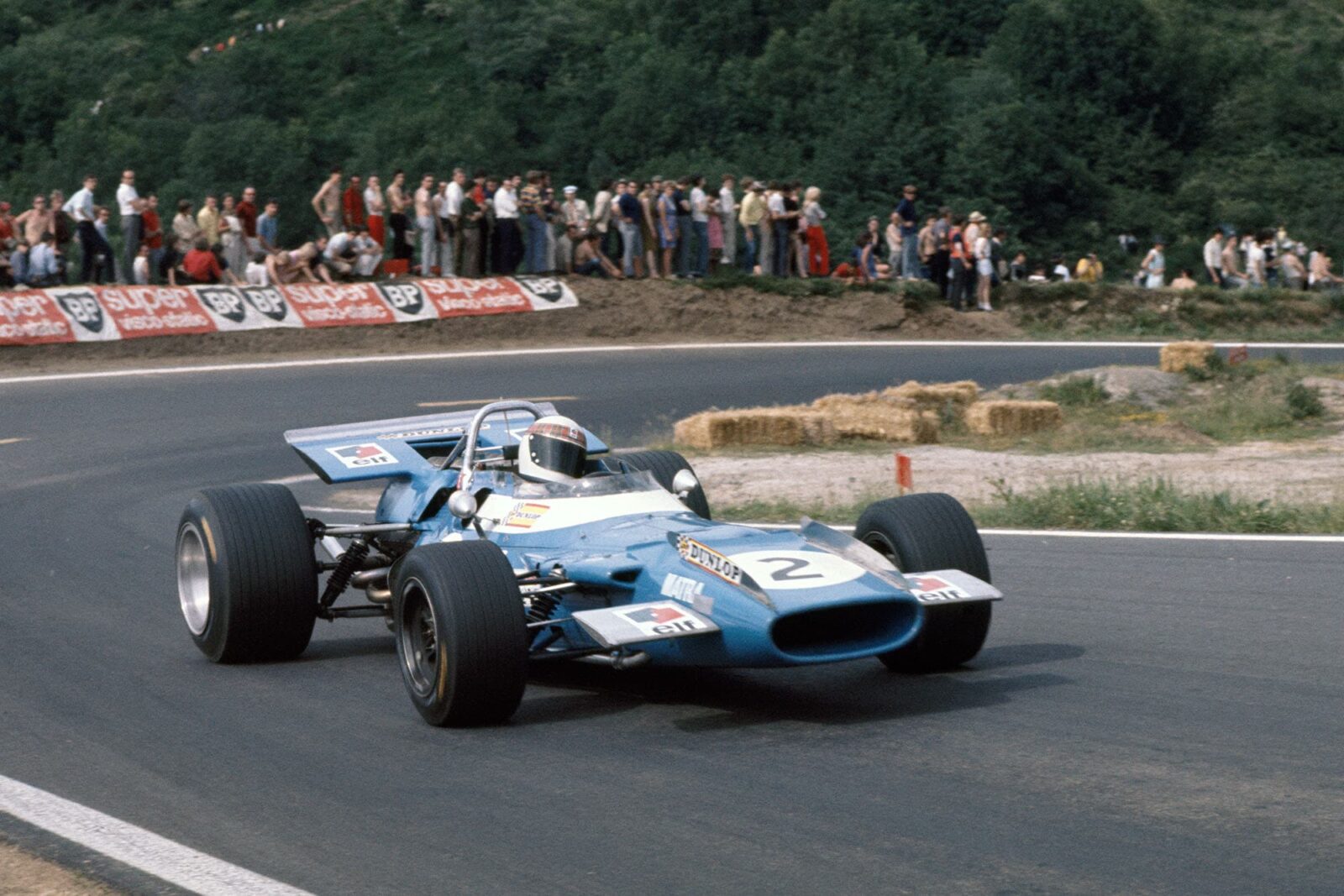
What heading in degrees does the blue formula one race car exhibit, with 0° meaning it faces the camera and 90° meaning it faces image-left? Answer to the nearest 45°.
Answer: approximately 315°

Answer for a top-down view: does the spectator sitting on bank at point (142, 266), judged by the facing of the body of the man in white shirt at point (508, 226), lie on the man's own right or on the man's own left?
on the man's own right

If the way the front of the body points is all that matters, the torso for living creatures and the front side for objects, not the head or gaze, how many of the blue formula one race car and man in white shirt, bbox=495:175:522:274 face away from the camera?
0

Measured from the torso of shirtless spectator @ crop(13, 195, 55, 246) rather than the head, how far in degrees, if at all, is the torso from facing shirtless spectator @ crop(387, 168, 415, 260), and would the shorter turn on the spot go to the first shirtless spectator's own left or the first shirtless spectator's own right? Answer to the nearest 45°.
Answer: approximately 90° to the first shirtless spectator's own left

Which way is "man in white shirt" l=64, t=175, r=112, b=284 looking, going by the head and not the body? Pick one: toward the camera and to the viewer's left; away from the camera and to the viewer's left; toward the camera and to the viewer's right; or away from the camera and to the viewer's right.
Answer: toward the camera and to the viewer's right

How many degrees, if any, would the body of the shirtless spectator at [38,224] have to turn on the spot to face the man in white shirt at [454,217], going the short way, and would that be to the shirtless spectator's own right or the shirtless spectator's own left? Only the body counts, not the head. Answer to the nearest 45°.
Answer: approximately 90° to the shirtless spectator's own left

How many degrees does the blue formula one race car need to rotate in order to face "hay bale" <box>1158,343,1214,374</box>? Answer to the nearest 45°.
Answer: approximately 90° to its left

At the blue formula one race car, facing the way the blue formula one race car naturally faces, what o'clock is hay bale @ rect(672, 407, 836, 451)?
The hay bale is roughly at 8 o'clock from the blue formula one race car.

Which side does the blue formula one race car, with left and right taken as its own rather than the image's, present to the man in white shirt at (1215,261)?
left
